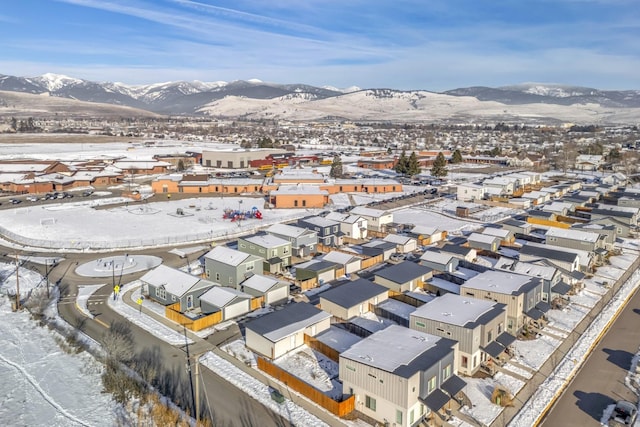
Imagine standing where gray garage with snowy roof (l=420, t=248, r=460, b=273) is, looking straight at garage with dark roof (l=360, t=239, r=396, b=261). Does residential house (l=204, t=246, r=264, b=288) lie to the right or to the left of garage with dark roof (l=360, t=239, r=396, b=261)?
left

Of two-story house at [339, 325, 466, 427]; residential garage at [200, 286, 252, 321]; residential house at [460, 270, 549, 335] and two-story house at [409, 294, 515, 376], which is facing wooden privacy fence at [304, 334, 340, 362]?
residential garage at [200, 286, 252, 321]

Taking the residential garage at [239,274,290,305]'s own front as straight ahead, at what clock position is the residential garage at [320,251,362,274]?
the residential garage at [320,251,362,274] is roughly at 9 o'clock from the residential garage at [239,274,290,305].

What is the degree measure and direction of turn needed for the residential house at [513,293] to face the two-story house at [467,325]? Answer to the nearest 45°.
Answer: approximately 45° to its right

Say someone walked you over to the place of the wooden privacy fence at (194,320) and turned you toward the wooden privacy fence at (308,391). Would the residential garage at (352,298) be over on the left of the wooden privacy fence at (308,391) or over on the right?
left

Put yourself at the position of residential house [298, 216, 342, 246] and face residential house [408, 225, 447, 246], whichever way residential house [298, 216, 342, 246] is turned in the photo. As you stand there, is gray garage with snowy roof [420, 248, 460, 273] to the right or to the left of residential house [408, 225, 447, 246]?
right

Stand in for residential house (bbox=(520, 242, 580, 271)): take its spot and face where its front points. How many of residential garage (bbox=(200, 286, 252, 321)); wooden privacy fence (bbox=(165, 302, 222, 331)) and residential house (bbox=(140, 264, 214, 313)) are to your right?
3

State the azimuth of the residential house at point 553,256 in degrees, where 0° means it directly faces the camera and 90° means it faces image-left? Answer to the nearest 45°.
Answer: approximately 315°

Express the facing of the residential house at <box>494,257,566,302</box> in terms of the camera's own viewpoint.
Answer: facing the viewer and to the right of the viewer

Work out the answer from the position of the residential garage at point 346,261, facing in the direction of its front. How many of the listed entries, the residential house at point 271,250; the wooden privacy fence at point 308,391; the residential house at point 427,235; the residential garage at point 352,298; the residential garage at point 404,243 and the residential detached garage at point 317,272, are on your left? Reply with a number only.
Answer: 2

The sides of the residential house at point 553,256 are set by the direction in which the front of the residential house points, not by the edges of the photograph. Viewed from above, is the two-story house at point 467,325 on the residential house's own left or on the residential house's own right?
on the residential house's own right

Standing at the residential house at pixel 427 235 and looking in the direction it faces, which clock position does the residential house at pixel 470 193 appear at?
the residential house at pixel 470 193 is roughly at 8 o'clock from the residential house at pixel 427 235.
